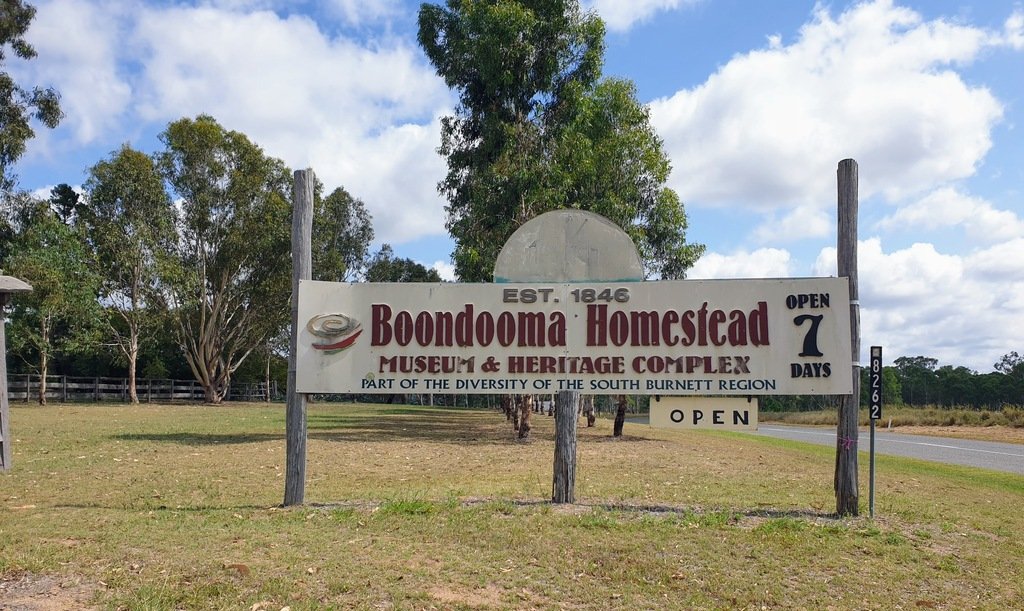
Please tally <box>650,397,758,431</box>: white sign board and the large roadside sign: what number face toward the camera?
2

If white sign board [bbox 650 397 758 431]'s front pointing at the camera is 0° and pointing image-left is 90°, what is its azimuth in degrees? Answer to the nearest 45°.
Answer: approximately 0°

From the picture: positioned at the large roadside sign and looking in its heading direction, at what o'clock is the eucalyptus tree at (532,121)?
The eucalyptus tree is roughly at 6 o'clock from the large roadside sign.

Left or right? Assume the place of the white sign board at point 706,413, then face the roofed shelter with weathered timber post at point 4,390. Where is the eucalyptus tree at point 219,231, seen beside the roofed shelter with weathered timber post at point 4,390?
right

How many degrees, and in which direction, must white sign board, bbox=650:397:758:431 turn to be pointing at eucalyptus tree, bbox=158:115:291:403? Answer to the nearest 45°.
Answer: approximately 135° to its right

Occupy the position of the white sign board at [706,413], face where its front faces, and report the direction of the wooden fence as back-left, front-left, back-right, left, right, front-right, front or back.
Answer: back-right

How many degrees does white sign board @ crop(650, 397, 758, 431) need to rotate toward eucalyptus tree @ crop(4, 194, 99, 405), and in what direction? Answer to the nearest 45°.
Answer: approximately 135° to its right
